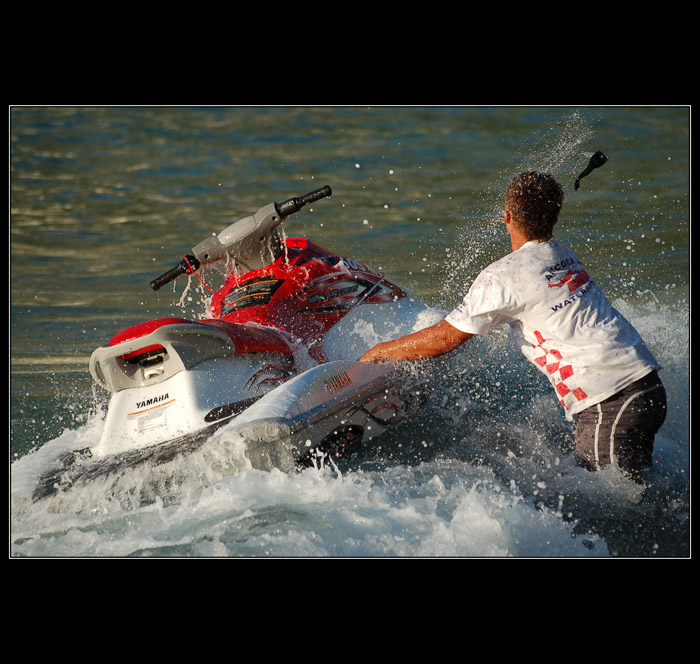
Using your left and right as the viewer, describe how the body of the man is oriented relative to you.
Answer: facing away from the viewer and to the left of the viewer

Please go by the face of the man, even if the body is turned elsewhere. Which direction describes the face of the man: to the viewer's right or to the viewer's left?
to the viewer's left

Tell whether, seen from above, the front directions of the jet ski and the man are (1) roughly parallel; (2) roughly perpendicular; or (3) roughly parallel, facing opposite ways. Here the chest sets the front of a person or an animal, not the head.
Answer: roughly perpendicular

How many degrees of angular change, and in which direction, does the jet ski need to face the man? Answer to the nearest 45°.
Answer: approximately 90° to its right

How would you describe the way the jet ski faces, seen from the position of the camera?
facing away from the viewer and to the right of the viewer

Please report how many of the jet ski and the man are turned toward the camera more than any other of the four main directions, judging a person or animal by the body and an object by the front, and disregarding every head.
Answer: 0

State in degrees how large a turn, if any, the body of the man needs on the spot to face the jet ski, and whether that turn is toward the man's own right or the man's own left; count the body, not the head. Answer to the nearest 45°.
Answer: approximately 45° to the man's own left
